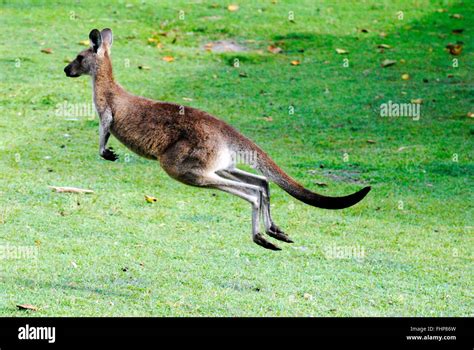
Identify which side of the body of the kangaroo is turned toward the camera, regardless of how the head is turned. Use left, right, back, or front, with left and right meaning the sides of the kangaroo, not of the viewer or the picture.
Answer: left

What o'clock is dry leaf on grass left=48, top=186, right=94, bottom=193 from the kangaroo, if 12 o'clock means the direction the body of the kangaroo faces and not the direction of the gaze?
The dry leaf on grass is roughly at 2 o'clock from the kangaroo.

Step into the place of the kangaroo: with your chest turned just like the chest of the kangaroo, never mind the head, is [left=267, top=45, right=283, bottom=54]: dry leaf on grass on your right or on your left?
on your right

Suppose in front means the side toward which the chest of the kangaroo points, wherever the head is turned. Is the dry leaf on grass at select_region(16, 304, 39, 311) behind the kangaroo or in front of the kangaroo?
in front

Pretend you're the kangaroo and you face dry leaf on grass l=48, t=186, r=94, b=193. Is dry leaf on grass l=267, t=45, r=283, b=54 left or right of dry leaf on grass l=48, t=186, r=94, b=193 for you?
right

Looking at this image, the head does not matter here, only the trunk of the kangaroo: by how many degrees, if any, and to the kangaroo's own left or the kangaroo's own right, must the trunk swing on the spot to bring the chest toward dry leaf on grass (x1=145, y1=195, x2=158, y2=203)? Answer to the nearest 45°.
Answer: approximately 90° to the kangaroo's own right
